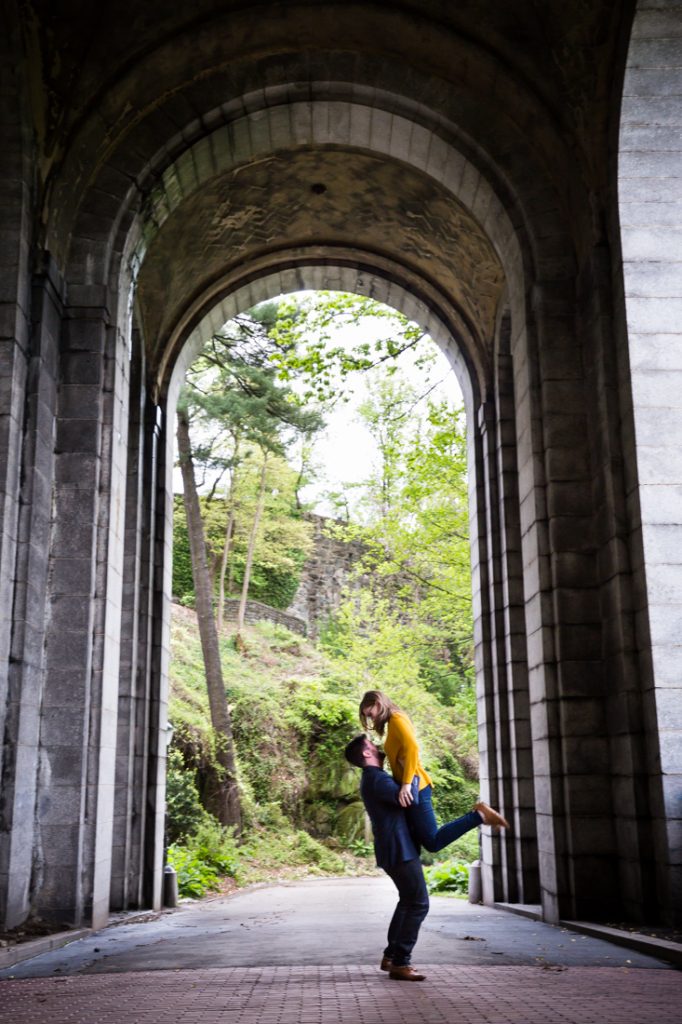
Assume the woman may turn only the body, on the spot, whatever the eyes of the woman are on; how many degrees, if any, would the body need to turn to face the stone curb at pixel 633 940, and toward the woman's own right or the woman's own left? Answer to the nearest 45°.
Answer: approximately 135° to the woman's own right

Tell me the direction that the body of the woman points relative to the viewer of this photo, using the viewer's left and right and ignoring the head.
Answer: facing to the left of the viewer

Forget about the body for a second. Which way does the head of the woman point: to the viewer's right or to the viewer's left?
to the viewer's left

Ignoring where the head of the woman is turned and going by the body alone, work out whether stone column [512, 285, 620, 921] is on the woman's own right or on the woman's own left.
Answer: on the woman's own right

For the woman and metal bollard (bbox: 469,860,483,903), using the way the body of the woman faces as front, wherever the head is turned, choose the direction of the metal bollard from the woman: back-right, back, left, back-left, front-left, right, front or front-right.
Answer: right

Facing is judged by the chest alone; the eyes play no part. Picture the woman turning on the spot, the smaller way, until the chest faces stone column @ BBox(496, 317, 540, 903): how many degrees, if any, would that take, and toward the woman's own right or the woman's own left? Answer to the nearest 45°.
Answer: approximately 90° to the woman's own right

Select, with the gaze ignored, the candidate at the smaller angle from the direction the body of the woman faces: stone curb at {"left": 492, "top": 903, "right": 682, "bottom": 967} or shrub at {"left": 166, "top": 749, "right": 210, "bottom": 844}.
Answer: the shrub

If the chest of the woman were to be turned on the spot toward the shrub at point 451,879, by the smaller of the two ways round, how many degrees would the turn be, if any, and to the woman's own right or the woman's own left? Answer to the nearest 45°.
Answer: approximately 90° to the woman's own right

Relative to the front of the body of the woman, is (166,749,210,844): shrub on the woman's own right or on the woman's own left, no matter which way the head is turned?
on the woman's own right

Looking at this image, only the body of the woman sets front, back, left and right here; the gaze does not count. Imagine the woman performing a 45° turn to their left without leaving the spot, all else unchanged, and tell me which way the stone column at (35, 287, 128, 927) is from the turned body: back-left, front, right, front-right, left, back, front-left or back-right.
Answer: right

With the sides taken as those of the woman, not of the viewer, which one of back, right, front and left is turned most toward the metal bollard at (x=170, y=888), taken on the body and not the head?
right

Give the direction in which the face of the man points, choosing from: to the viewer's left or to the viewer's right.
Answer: to the viewer's right
